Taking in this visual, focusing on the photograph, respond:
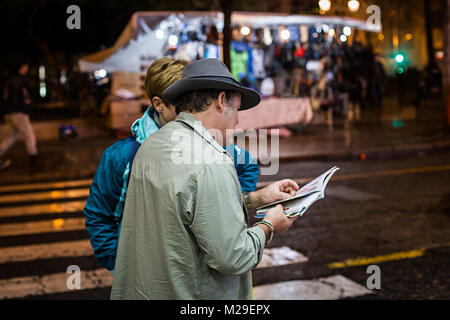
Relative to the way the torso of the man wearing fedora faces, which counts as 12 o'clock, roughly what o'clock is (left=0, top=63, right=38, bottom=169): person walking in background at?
The person walking in background is roughly at 10 o'clock from the man wearing fedora.

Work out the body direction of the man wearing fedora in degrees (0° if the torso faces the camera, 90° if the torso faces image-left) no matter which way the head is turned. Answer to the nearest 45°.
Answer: approximately 225°

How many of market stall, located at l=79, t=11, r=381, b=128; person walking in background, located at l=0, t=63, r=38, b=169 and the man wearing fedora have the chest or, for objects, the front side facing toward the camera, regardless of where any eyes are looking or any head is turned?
1

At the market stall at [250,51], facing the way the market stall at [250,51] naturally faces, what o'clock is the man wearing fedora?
The man wearing fedora is roughly at 12 o'clock from the market stall.

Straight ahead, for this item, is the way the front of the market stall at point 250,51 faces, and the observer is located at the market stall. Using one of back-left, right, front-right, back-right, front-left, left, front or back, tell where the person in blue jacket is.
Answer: front

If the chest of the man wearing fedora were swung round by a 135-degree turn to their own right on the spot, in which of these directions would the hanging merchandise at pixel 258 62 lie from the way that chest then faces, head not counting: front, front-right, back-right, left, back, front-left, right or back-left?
back

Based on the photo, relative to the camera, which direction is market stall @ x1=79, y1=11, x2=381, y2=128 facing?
toward the camera

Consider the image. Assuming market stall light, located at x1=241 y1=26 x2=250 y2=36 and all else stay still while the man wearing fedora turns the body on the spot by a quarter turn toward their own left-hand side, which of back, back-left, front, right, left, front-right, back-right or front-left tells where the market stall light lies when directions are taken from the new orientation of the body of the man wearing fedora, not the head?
front-right

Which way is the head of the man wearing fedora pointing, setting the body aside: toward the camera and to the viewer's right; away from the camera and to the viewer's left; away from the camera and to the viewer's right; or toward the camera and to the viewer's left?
away from the camera and to the viewer's right

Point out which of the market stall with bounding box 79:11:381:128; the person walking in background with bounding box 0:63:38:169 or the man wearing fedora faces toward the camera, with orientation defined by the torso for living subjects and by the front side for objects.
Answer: the market stall
